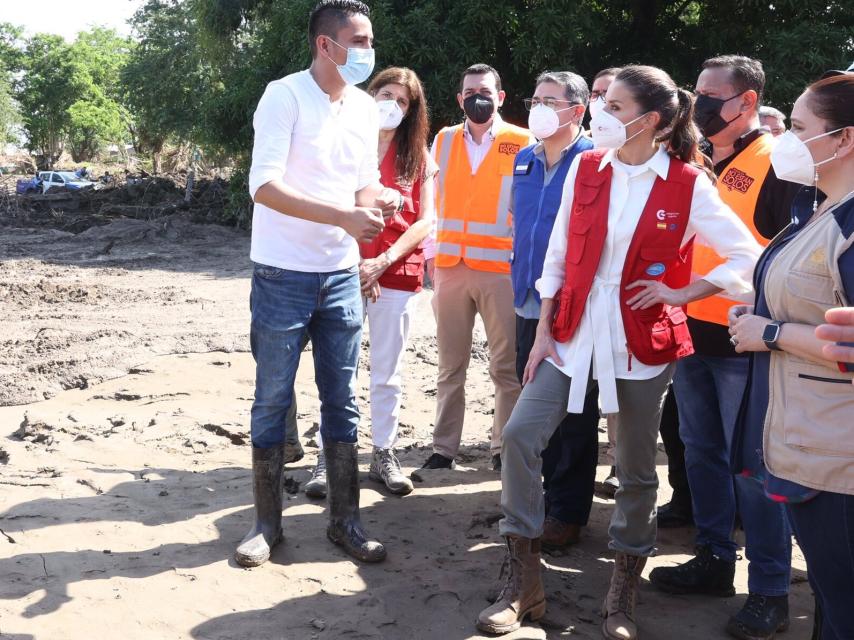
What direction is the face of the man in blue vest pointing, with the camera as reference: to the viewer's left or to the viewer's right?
to the viewer's left

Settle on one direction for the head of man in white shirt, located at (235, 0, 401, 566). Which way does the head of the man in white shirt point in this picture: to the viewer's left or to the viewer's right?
to the viewer's right

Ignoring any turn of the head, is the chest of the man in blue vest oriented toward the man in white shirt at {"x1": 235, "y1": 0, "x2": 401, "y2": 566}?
yes

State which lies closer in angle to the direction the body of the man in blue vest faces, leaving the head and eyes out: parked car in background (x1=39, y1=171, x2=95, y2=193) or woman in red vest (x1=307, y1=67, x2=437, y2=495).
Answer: the woman in red vest

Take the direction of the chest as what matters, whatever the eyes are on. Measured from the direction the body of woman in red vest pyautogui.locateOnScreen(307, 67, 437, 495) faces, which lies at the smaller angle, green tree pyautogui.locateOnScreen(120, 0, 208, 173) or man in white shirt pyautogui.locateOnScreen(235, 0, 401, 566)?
the man in white shirt

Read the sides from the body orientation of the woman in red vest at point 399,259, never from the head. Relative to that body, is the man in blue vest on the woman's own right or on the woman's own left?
on the woman's own left

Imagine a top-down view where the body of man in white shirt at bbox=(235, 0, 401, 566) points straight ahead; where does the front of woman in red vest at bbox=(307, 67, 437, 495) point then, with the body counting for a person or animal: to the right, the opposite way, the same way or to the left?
to the right

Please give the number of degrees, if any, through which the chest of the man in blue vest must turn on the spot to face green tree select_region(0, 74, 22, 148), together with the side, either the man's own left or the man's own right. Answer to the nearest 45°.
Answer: approximately 90° to the man's own right

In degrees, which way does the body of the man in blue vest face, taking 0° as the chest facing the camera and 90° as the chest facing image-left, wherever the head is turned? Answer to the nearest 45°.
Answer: approximately 45°

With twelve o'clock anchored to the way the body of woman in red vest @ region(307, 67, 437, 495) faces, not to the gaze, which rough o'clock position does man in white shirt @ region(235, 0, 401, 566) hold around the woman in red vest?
The man in white shirt is roughly at 11 o'clock from the woman in red vest.

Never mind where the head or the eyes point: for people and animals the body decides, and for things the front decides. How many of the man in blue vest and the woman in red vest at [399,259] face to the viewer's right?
0

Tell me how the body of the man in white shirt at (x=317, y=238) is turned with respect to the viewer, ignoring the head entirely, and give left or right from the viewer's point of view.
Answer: facing the viewer and to the right of the viewer

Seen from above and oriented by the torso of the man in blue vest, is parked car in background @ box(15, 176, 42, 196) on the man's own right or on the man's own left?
on the man's own right

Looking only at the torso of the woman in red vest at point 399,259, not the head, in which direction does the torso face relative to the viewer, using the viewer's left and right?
facing the viewer and to the left of the viewer
